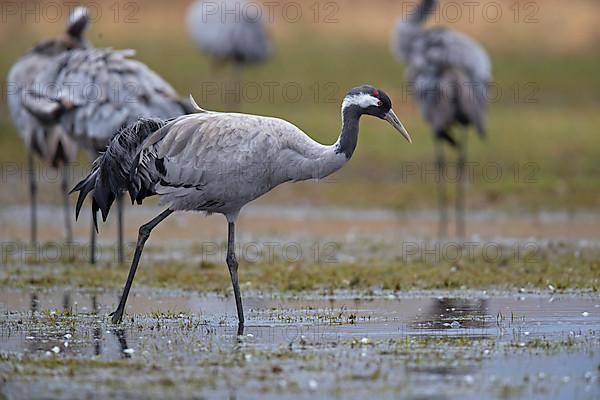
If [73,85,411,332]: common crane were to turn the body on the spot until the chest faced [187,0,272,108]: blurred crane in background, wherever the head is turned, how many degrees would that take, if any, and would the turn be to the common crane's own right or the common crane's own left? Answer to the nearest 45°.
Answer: approximately 90° to the common crane's own left

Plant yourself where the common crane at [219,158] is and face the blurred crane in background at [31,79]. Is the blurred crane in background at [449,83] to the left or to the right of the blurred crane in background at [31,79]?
right

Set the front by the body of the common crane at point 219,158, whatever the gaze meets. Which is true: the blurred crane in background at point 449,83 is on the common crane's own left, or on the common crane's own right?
on the common crane's own left

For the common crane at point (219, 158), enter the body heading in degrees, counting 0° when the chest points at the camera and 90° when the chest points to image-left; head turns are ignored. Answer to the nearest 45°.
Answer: approximately 270°

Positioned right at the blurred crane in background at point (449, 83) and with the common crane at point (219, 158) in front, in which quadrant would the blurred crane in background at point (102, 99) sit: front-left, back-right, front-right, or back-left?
front-right

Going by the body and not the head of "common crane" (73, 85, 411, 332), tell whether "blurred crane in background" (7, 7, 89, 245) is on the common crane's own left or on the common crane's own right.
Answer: on the common crane's own left
